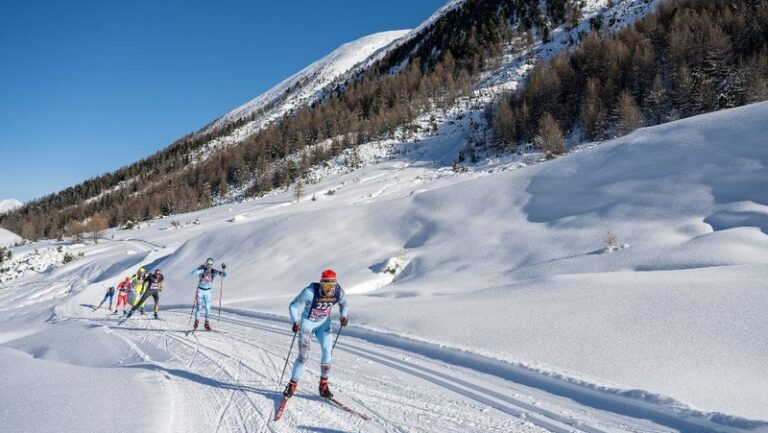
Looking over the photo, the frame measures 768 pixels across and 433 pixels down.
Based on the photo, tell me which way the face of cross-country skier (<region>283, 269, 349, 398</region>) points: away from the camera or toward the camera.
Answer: toward the camera

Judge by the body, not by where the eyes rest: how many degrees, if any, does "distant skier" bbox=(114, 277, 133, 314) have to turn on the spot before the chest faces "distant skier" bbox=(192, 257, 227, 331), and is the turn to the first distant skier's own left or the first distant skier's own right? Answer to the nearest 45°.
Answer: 0° — they already face them

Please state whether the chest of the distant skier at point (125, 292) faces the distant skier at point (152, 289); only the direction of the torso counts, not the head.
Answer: yes

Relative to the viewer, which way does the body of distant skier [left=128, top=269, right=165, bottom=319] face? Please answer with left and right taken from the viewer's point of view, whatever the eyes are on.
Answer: facing the viewer and to the right of the viewer

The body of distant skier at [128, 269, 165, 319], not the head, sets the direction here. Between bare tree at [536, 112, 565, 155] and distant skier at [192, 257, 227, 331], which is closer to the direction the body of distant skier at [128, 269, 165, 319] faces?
the distant skier

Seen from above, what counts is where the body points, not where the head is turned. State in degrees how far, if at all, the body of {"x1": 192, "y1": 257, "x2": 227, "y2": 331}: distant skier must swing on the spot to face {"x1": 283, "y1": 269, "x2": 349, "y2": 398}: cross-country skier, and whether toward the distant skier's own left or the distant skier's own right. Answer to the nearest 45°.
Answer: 0° — they already face them

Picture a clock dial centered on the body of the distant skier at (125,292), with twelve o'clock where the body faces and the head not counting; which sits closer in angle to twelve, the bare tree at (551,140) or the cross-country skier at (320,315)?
the cross-country skier

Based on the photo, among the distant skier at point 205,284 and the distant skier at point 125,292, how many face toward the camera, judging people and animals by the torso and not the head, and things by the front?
2

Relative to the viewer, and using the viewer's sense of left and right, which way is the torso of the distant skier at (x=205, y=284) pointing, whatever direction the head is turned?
facing the viewer

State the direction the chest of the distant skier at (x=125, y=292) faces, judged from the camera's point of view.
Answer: toward the camera

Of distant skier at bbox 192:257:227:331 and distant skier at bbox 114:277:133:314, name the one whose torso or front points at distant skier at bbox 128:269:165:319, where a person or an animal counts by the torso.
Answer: distant skier at bbox 114:277:133:314
